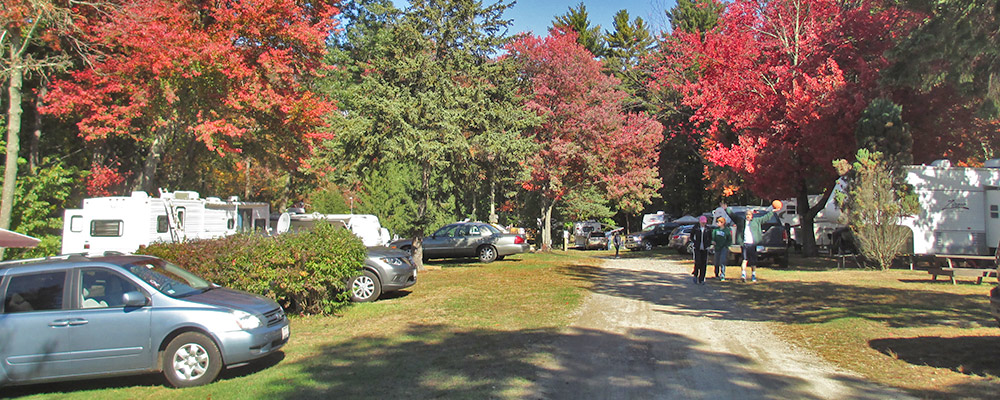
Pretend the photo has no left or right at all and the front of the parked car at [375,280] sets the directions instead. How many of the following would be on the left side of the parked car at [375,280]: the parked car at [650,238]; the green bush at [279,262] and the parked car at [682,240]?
2

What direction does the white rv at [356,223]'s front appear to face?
to the viewer's right

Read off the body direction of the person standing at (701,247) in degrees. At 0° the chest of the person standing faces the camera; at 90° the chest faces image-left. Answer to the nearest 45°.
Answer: approximately 0°

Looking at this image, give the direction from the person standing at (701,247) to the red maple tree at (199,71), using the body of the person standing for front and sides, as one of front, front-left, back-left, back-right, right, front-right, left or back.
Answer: right

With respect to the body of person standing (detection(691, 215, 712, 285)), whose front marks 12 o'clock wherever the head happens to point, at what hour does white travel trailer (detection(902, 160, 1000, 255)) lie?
The white travel trailer is roughly at 8 o'clock from the person standing.

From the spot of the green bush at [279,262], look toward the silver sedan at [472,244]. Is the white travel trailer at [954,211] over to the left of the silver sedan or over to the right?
right

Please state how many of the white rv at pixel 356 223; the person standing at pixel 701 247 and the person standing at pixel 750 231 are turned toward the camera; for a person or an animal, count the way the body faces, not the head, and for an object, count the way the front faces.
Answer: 2

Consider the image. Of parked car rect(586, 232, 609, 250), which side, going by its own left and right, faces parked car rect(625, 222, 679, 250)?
right

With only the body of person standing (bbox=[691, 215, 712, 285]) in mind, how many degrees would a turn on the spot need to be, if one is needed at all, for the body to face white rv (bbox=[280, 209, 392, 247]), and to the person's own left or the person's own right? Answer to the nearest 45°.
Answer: approximately 90° to the person's own right

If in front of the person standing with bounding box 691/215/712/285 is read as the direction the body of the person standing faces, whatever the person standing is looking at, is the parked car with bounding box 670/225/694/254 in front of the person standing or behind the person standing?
behind

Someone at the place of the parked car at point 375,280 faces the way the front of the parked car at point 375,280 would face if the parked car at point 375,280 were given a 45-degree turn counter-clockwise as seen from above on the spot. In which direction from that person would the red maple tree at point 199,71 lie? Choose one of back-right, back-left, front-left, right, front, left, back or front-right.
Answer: back-left
